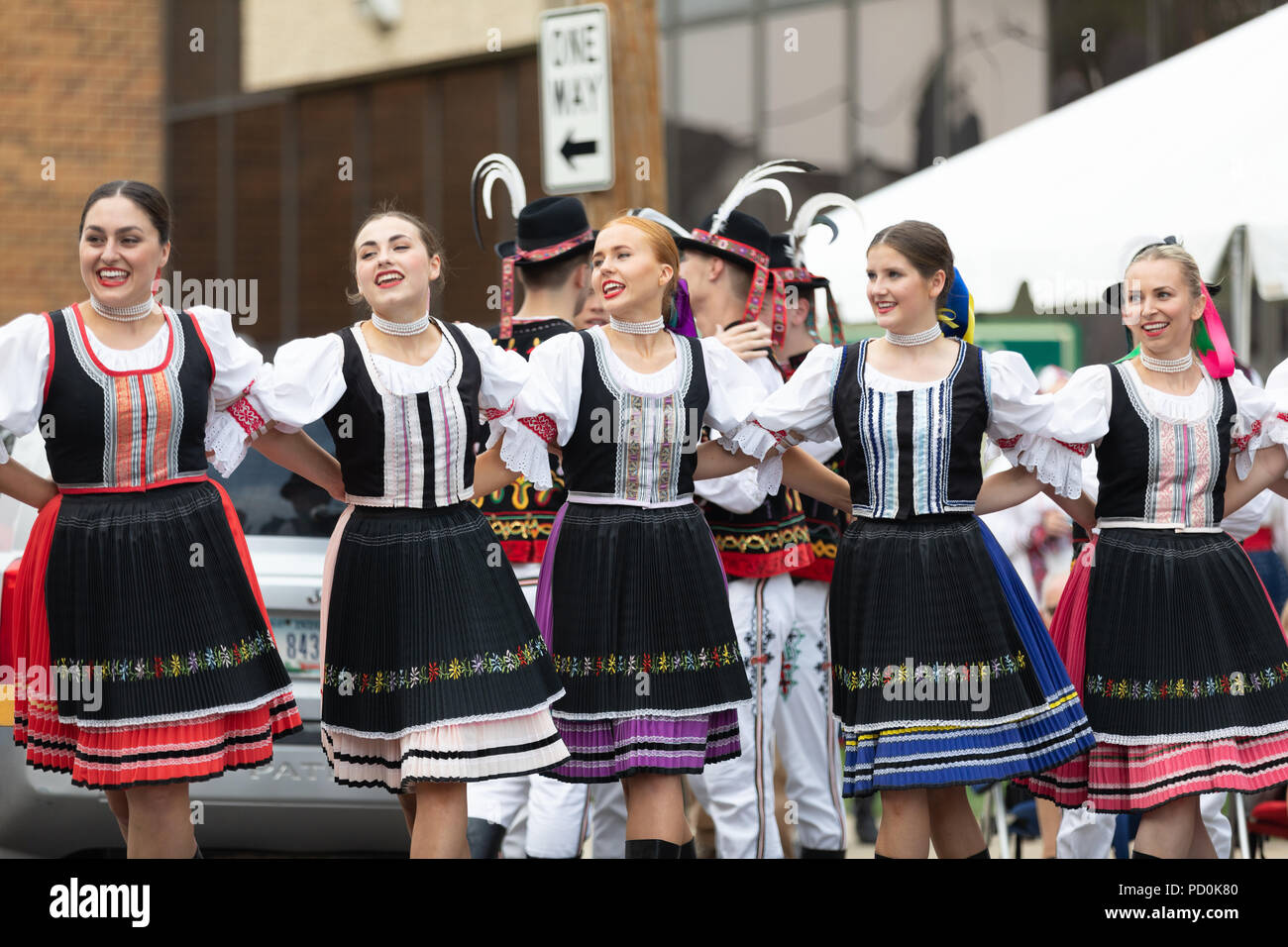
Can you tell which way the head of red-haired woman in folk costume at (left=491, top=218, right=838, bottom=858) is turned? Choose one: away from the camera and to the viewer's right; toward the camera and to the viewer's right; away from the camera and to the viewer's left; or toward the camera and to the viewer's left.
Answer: toward the camera and to the viewer's left

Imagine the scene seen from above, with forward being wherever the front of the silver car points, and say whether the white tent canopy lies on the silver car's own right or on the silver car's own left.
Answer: on the silver car's own right

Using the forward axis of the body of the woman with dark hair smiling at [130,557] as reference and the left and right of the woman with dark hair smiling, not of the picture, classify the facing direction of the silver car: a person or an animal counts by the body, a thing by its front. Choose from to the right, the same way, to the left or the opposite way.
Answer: the opposite way

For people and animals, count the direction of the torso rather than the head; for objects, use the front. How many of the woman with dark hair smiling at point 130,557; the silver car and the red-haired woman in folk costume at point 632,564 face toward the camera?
2

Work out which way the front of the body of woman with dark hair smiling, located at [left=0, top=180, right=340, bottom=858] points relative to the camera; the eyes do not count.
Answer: toward the camera

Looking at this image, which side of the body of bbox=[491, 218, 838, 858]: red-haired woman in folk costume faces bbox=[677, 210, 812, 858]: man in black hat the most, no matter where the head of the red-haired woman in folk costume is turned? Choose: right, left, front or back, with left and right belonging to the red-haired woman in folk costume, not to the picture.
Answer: back

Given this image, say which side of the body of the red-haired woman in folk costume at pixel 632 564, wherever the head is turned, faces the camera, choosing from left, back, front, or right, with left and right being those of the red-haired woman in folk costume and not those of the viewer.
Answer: front

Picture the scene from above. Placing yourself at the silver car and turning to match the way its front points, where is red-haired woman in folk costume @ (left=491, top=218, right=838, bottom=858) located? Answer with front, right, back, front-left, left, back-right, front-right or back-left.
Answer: back-right

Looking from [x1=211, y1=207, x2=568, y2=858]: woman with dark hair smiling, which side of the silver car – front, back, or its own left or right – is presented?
back

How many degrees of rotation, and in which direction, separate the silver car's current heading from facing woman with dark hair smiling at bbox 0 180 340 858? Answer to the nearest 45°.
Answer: approximately 180°

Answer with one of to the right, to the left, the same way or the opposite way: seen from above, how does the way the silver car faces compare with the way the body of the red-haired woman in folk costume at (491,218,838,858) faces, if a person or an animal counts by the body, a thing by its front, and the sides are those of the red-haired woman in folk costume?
the opposite way

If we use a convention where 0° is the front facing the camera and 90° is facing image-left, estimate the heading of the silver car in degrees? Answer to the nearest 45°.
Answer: approximately 180°
